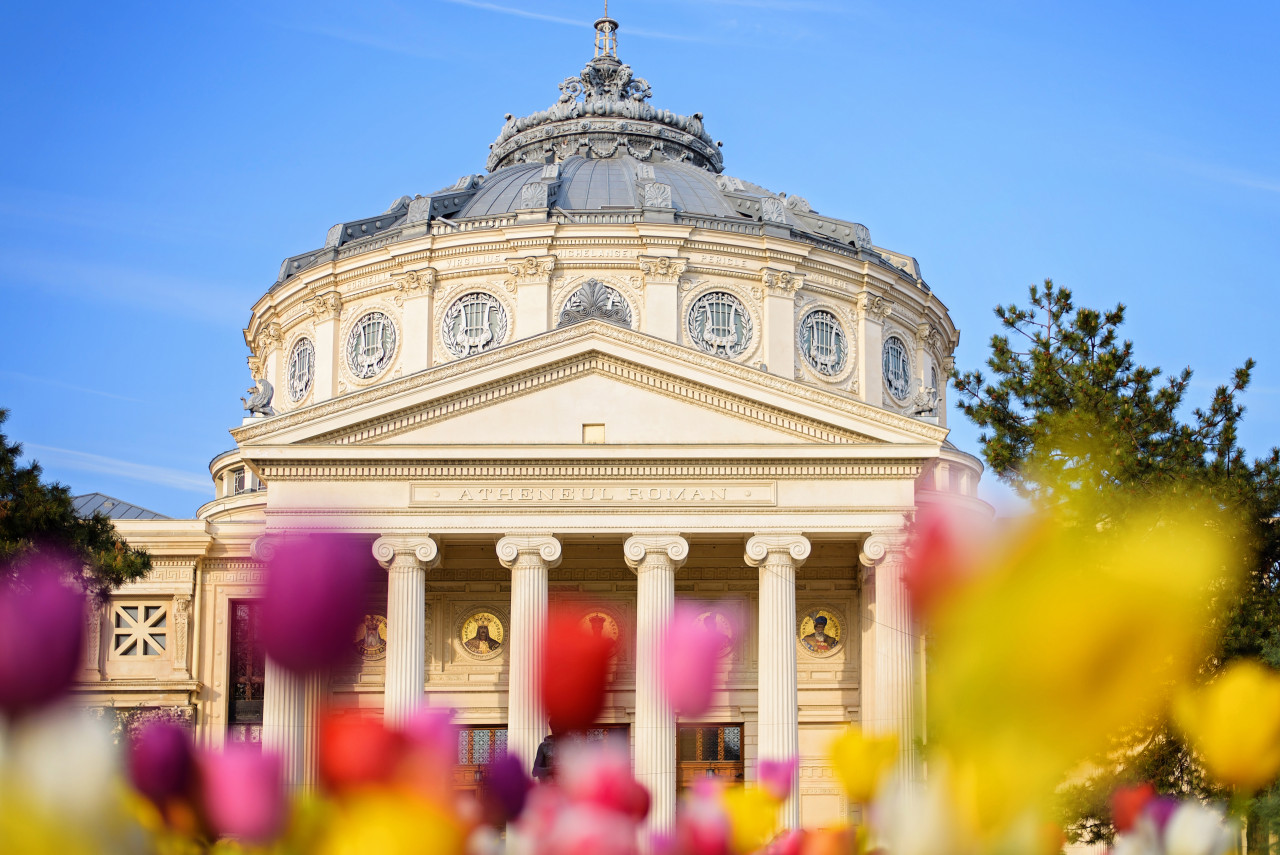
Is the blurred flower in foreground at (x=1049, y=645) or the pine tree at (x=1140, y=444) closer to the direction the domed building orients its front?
the blurred flower in foreground

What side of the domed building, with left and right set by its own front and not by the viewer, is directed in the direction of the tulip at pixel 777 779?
front

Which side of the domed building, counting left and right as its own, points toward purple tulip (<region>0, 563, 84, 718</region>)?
front

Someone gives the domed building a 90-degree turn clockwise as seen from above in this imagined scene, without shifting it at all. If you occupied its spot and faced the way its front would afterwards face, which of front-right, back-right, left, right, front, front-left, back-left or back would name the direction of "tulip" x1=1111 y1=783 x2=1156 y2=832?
left

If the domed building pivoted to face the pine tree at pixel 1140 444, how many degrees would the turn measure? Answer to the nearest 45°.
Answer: approximately 45° to its left

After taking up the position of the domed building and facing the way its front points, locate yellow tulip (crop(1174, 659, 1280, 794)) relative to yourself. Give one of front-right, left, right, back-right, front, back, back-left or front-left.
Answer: front

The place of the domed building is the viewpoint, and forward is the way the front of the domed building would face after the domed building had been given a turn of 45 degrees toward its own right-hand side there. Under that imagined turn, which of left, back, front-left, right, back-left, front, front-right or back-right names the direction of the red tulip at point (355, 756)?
front-left

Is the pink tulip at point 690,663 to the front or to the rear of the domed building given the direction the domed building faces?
to the front

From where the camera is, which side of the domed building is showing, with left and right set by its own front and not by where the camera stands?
front

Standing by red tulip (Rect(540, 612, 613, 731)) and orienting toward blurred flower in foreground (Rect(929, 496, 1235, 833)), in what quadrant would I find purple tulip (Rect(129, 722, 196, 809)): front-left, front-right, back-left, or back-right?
back-right

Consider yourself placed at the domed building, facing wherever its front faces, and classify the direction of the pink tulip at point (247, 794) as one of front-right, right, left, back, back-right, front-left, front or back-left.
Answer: front

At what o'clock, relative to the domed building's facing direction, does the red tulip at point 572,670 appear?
The red tulip is roughly at 12 o'clock from the domed building.

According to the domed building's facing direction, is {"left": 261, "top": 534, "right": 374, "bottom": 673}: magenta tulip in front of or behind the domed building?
in front

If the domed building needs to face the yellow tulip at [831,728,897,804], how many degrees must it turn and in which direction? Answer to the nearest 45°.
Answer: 0° — it already faces it
